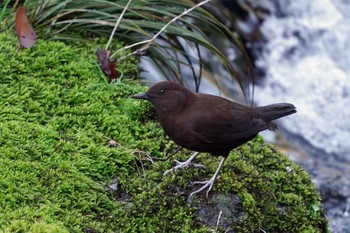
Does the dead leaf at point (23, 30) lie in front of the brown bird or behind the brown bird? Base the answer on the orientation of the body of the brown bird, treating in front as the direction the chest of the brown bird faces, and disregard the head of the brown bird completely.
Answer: in front

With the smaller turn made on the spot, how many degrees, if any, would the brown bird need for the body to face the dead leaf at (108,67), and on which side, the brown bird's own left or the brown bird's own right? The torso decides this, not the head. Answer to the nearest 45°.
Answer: approximately 45° to the brown bird's own right

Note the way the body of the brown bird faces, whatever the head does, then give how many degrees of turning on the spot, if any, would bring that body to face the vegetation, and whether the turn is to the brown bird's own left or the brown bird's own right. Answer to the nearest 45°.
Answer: approximately 45° to the brown bird's own right

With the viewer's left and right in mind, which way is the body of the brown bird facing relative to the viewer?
facing to the left of the viewer
